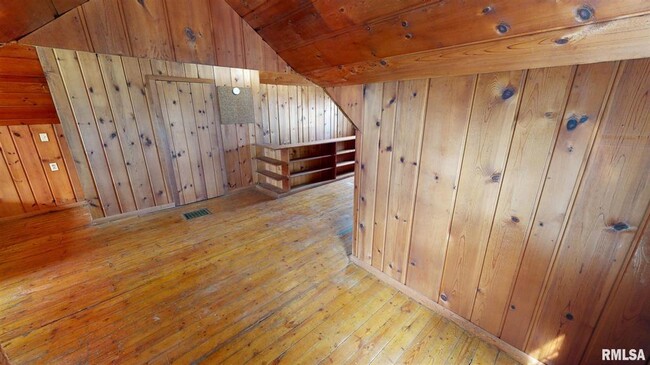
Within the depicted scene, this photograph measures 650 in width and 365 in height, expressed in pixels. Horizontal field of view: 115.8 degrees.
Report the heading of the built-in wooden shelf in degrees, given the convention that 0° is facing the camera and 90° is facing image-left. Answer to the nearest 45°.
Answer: approximately 315°

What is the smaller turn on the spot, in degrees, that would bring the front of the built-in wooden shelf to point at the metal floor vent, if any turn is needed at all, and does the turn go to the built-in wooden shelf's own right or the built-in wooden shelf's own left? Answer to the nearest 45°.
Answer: approximately 90° to the built-in wooden shelf's own right
